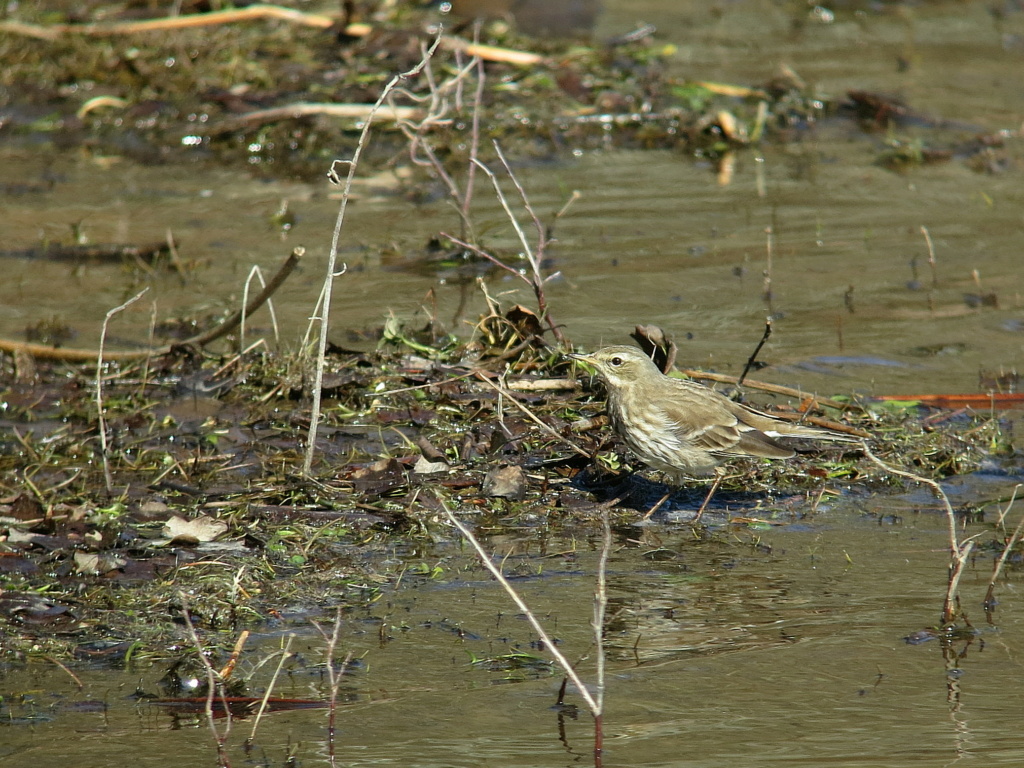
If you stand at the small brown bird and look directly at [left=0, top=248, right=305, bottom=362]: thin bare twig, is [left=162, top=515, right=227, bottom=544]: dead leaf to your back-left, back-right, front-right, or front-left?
front-left

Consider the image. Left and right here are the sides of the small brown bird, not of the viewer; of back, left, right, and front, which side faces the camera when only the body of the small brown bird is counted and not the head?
left

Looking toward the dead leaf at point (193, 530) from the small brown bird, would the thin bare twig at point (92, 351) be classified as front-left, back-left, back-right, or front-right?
front-right

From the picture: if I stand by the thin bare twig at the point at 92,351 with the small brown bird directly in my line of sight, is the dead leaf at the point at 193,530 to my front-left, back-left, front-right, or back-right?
front-right

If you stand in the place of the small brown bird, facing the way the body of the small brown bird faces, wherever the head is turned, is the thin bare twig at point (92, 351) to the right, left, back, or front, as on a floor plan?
front

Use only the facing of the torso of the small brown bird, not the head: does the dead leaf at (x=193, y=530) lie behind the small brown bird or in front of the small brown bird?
in front
